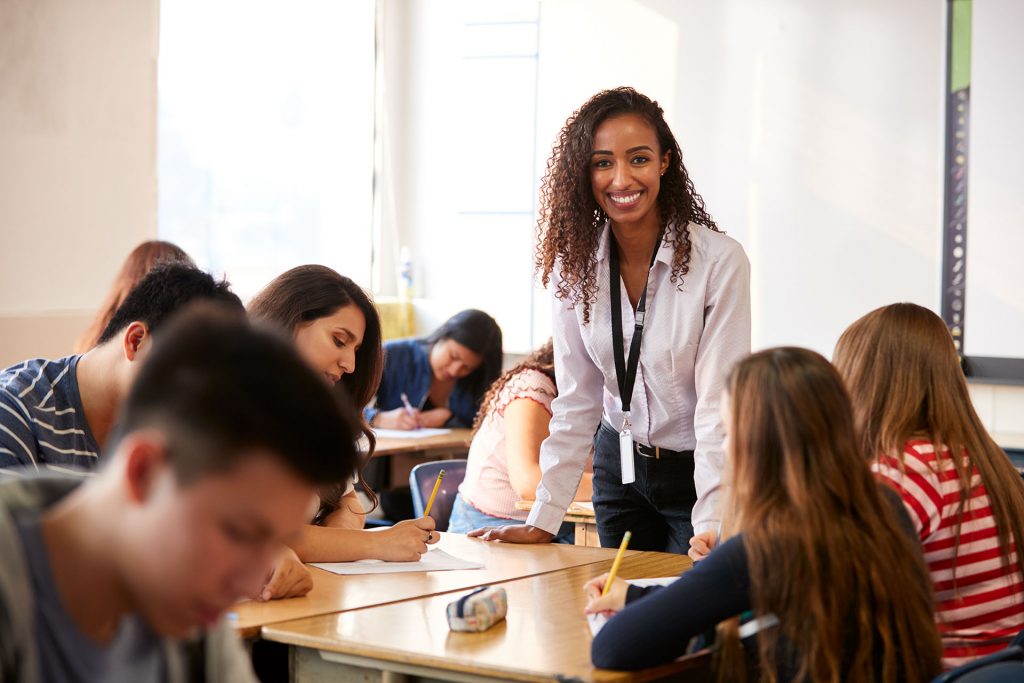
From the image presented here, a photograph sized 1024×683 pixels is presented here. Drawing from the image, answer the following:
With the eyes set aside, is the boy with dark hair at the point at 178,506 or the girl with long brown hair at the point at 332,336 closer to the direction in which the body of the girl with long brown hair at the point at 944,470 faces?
the girl with long brown hair

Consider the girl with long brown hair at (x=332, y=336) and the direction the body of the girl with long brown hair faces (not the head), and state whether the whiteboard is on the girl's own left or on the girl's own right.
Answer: on the girl's own left

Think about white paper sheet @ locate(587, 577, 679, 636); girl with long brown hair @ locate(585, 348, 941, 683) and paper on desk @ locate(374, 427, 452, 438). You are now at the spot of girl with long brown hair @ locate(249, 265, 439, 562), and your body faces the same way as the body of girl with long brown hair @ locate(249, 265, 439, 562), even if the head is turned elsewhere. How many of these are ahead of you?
2

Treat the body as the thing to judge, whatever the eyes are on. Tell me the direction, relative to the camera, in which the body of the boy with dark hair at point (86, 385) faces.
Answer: to the viewer's right

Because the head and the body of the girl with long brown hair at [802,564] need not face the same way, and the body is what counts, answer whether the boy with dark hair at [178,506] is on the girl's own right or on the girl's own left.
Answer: on the girl's own left

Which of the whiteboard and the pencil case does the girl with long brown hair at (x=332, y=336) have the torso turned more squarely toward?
the pencil case

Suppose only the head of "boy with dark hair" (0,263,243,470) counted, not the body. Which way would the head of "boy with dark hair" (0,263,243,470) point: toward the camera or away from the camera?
away from the camera

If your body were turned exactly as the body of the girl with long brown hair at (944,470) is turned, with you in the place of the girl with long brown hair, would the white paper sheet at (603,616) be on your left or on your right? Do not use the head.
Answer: on your left

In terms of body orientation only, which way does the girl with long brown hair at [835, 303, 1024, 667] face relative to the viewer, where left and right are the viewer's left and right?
facing away from the viewer and to the left of the viewer
